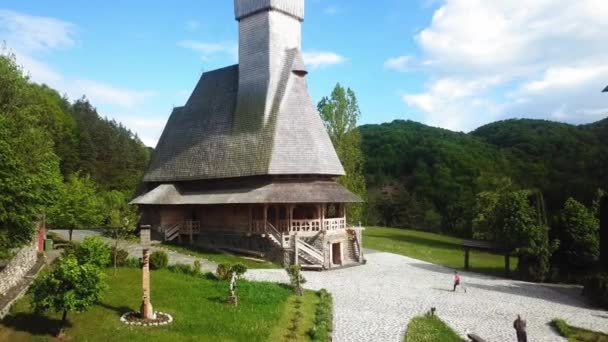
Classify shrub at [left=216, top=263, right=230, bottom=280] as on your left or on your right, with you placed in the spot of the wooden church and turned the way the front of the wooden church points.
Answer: on your right

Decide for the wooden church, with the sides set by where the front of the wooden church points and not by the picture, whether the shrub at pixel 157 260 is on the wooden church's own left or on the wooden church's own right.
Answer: on the wooden church's own right

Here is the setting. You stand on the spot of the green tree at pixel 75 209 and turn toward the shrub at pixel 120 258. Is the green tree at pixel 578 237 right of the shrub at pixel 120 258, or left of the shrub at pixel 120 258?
left

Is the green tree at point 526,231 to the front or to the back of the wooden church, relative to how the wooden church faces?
to the front

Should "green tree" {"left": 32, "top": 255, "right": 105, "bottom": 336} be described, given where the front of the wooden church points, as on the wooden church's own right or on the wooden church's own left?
on the wooden church's own right

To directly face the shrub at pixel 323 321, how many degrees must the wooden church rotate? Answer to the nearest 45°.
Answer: approximately 45° to its right

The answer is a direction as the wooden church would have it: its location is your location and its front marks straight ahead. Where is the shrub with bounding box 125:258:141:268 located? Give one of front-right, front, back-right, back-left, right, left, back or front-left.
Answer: right

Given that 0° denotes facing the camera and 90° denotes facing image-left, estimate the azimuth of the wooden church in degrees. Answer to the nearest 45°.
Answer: approximately 315°

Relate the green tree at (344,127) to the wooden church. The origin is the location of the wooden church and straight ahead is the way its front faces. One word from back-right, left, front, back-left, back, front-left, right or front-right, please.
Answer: left

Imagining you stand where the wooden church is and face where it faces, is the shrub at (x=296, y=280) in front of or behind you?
in front
